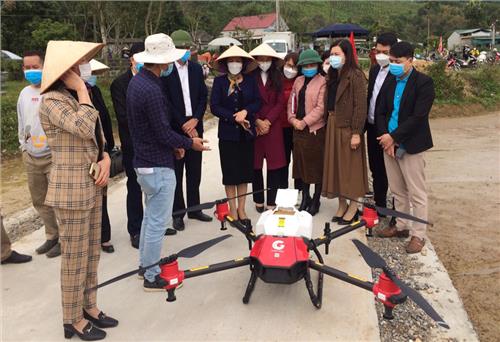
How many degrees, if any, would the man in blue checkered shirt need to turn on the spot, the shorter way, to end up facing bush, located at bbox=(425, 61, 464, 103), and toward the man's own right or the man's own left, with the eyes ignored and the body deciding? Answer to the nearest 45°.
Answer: approximately 45° to the man's own left

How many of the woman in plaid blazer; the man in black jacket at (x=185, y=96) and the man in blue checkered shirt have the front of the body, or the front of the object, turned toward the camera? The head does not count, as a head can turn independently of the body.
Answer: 1

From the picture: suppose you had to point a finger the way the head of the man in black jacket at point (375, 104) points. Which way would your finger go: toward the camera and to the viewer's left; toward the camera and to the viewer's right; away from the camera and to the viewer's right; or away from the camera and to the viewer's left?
toward the camera and to the viewer's left

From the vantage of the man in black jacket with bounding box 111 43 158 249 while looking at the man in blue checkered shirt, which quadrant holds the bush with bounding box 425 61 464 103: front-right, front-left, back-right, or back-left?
back-left

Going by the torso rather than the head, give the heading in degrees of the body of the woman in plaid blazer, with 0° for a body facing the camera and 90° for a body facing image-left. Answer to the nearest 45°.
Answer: approximately 270°

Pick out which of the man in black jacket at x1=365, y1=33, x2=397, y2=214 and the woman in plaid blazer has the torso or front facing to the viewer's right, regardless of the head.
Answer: the woman in plaid blazer

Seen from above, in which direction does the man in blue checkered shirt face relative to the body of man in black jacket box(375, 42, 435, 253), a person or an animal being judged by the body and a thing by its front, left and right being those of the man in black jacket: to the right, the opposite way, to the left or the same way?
the opposite way

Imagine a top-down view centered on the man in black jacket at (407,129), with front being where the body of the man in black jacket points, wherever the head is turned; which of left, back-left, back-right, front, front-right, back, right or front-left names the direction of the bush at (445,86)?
back-right

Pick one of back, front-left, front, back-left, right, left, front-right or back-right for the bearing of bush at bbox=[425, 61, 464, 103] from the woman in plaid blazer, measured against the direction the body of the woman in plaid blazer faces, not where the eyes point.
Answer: front-left

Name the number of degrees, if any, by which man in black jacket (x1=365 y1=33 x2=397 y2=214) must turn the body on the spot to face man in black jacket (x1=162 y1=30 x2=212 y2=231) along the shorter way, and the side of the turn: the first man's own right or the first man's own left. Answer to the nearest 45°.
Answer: approximately 45° to the first man's own right

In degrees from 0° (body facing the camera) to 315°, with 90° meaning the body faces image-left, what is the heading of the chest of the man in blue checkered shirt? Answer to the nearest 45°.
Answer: approximately 270°

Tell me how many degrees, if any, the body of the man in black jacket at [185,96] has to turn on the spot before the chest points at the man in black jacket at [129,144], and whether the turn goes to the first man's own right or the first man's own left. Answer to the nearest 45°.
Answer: approximately 45° to the first man's own right

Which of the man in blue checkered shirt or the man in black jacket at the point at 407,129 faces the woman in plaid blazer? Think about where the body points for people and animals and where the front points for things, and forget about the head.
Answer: the man in black jacket

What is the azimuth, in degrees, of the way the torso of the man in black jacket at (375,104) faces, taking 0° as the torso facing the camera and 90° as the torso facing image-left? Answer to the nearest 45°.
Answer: approximately 45°
